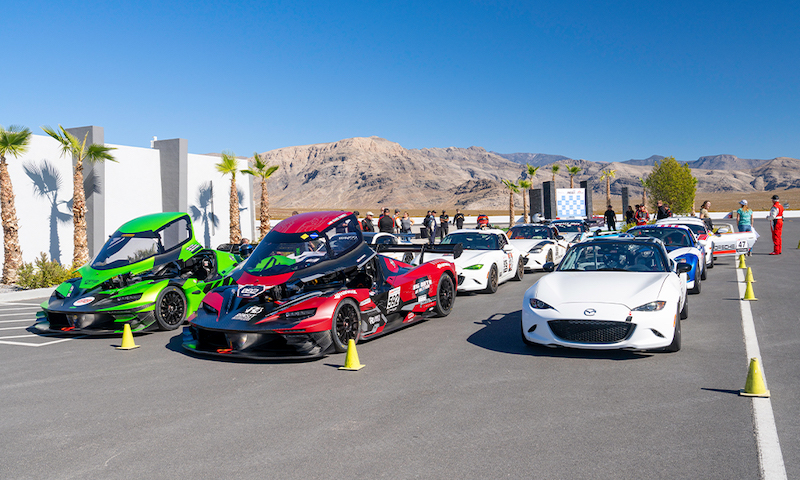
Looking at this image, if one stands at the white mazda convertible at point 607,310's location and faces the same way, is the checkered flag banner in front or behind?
behind

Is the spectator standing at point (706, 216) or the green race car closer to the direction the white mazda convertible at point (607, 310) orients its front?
the green race car

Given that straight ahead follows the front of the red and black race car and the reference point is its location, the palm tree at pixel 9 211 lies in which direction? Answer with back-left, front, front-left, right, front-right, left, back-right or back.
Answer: right

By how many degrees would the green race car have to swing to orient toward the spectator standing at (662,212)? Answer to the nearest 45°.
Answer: approximately 135° to its left

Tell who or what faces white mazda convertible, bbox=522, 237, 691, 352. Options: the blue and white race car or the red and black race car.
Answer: the blue and white race car

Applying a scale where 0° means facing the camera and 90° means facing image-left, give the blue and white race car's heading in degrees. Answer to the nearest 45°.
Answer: approximately 0°

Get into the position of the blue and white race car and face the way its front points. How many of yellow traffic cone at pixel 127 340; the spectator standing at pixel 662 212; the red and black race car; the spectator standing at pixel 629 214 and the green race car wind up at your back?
2

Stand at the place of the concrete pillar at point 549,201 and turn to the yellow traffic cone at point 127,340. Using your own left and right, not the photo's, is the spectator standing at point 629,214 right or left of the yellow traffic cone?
left

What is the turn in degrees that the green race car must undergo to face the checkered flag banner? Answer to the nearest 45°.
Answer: approximately 180°

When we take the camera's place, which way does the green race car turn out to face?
facing the viewer and to the left of the viewer

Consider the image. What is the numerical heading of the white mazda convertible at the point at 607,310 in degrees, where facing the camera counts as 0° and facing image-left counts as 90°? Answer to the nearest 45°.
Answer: approximately 0°

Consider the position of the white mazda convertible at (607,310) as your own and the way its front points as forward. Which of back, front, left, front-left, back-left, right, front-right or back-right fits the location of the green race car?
right

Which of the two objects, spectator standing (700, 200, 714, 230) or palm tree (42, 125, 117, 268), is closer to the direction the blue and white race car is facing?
the palm tree

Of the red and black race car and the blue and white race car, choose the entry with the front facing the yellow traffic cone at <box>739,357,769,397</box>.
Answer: the blue and white race car

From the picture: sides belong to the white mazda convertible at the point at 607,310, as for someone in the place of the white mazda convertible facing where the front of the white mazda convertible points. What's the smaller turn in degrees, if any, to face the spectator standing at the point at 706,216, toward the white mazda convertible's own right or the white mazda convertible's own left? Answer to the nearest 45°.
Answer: approximately 180°

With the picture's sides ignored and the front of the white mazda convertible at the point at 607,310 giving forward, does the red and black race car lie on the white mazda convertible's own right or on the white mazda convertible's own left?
on the white mazda convertible's own right

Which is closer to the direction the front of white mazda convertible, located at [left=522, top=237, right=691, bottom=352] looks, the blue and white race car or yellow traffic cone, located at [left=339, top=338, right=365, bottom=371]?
the yellow traffic cone
